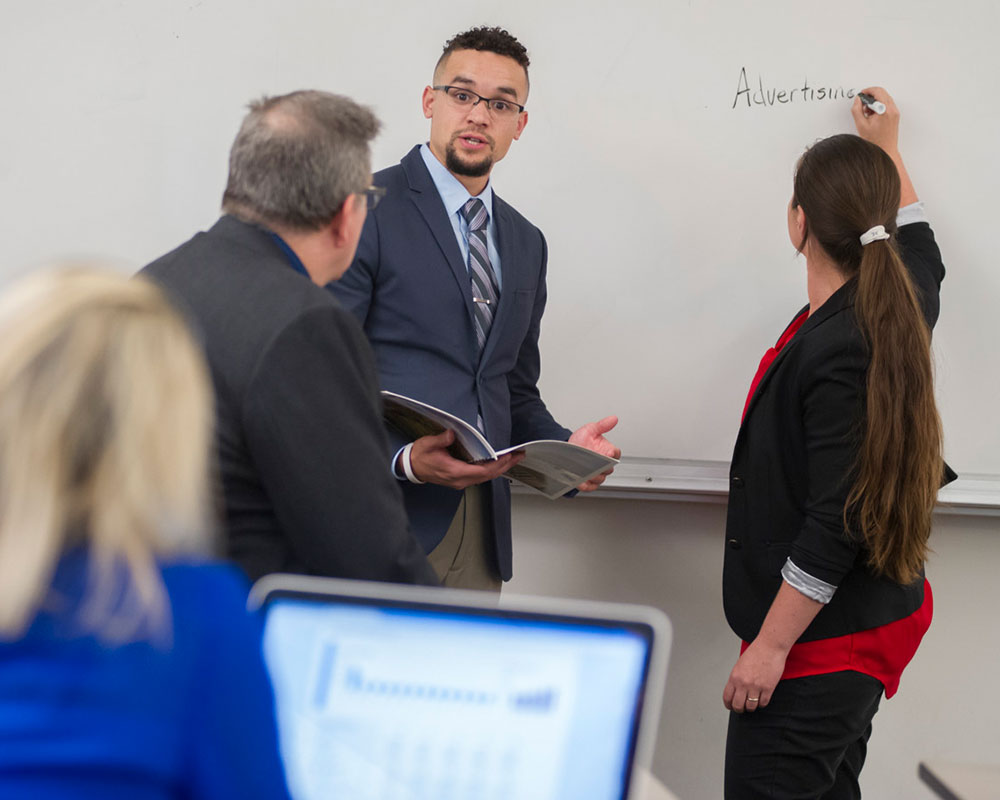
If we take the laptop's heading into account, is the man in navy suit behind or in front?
behind

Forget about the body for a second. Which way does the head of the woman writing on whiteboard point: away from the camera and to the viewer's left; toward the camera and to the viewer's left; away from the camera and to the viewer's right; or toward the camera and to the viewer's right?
away from the camera and to the viewer's left

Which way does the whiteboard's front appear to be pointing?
toward the camera

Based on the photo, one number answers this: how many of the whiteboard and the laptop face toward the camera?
2

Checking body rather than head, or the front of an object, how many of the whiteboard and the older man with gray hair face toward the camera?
1

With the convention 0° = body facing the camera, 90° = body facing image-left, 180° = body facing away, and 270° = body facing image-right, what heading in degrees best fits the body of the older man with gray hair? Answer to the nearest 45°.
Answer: approximately 225°

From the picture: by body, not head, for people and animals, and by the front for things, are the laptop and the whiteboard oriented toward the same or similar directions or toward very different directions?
same or similar directions

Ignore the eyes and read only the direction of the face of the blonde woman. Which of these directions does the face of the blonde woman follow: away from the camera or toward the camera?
away from the camera

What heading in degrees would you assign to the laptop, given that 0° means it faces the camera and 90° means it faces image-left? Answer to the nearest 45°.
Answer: approximately 0°

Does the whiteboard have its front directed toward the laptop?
yes
